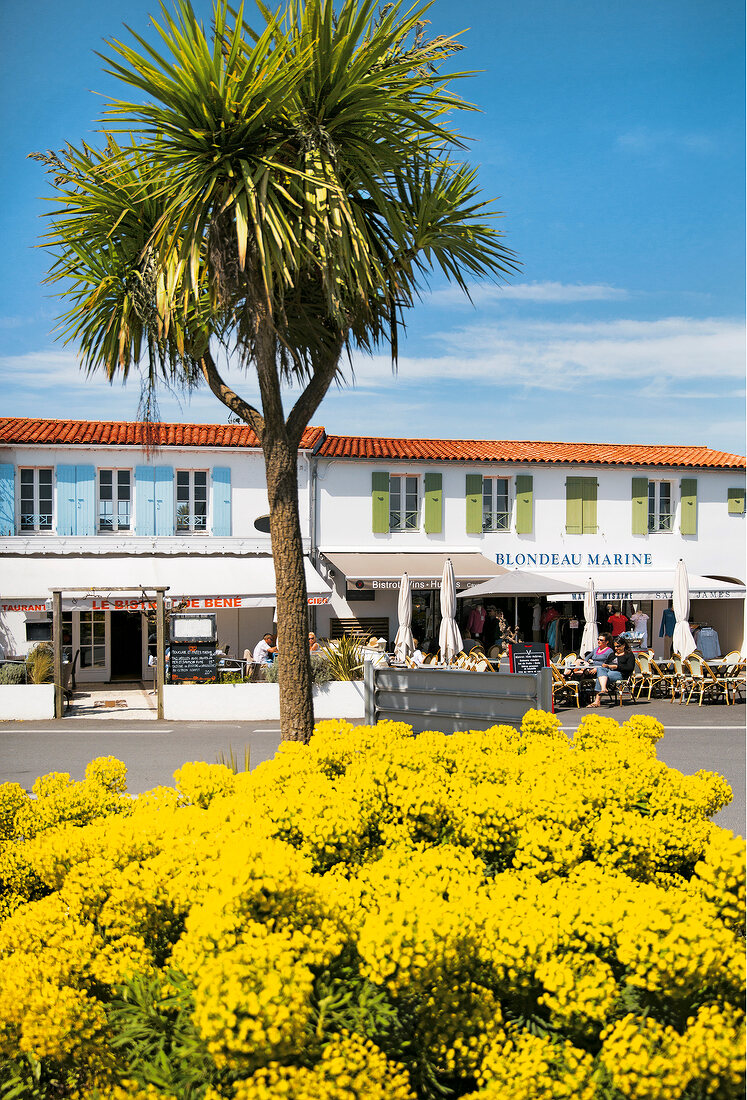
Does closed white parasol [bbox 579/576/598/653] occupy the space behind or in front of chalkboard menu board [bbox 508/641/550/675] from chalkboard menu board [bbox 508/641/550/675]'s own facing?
behind

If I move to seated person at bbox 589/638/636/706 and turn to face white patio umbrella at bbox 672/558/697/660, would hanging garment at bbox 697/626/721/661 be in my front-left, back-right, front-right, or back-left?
front-left

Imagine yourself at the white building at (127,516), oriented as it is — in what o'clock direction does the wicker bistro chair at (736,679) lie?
The wicker bistro chair is roughly at 10 o'clock from the white building.

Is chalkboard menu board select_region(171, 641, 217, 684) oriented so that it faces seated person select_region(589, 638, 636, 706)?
no

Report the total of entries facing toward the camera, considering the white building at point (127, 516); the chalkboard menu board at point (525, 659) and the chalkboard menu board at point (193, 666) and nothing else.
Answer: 3

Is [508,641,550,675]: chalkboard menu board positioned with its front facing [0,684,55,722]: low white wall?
no

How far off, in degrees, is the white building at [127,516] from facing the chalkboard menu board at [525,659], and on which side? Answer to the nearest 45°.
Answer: approximately 45° to its left

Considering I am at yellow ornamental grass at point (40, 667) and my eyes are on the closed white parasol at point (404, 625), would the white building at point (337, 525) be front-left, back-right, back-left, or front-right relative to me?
front-left

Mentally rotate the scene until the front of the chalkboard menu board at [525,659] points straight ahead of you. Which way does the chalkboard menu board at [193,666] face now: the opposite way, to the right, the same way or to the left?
the same way

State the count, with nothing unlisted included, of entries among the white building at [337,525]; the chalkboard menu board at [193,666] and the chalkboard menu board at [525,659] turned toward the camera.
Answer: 3

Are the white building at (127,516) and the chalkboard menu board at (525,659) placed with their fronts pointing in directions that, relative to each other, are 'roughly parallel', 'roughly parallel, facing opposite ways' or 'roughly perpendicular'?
roughly parallel

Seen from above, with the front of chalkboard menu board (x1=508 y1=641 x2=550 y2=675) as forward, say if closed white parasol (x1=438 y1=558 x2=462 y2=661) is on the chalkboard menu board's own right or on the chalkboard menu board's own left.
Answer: on the chalkboard menu board's own right

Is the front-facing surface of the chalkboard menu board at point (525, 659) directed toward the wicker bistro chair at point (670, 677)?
no

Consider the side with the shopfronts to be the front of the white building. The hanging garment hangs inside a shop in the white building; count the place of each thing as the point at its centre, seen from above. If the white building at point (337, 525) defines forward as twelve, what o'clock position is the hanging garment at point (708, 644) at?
The hanging garment is roughly at 9 o'clock from the white building.

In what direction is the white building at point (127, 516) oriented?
toward the camera

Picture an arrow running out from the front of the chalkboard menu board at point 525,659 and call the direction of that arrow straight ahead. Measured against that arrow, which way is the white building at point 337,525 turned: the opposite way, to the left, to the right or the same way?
the same way

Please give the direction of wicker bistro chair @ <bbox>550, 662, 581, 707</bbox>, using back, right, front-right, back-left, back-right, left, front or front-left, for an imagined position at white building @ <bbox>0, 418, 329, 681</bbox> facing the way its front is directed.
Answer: front-left

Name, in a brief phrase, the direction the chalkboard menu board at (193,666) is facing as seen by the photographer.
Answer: facing the viewer

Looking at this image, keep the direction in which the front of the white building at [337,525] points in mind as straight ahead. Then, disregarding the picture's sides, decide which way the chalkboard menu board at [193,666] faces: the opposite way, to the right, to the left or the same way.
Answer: the same way

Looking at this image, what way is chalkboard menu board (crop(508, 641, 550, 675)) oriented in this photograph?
toward the camera
